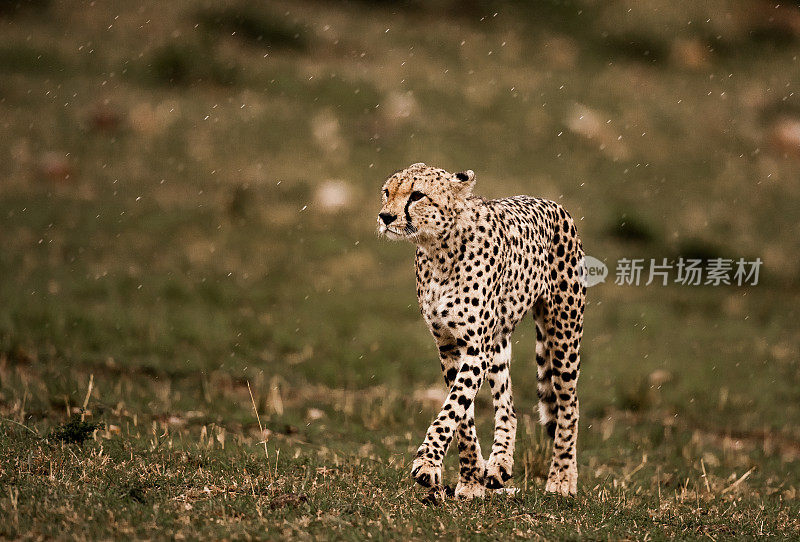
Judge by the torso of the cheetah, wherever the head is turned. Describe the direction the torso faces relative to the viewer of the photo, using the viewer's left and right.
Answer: facing the viewer and to the left of the viewer
